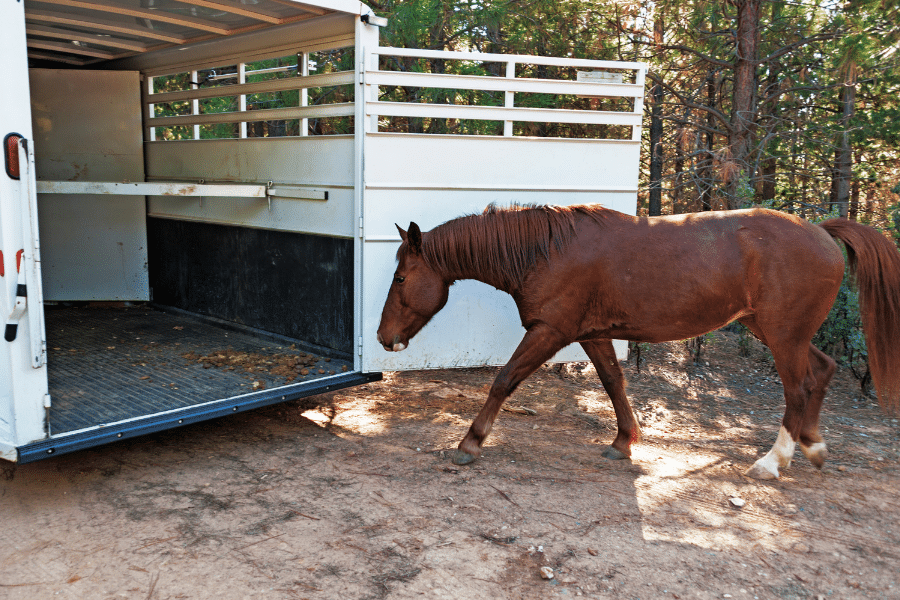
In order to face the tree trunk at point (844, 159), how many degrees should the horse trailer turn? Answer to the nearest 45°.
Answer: approximately 90° to its right

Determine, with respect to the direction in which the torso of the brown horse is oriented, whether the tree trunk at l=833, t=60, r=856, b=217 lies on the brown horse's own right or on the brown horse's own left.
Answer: on the brown horse's own right

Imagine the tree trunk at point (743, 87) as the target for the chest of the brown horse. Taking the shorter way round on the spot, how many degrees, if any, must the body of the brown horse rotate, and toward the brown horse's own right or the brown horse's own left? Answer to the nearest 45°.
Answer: approximately 90° to the brown horse's own right

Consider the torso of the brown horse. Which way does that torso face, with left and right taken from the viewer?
facing to the left of the viewer

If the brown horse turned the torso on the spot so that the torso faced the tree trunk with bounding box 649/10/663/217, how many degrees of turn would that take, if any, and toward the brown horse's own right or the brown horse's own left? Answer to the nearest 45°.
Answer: approximately 90° to the brown horse's own right
